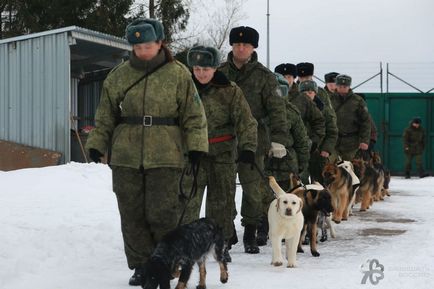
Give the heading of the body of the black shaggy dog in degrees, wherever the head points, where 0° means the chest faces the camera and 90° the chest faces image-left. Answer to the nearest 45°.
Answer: approximately 45°

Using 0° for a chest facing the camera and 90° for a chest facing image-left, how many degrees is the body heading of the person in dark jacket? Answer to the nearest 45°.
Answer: approximately 0°

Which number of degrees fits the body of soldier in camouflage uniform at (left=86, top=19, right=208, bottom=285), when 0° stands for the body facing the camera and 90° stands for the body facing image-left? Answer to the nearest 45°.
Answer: approximately 0°

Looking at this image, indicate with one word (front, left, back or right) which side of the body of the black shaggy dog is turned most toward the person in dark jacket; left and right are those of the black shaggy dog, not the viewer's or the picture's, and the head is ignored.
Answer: back
